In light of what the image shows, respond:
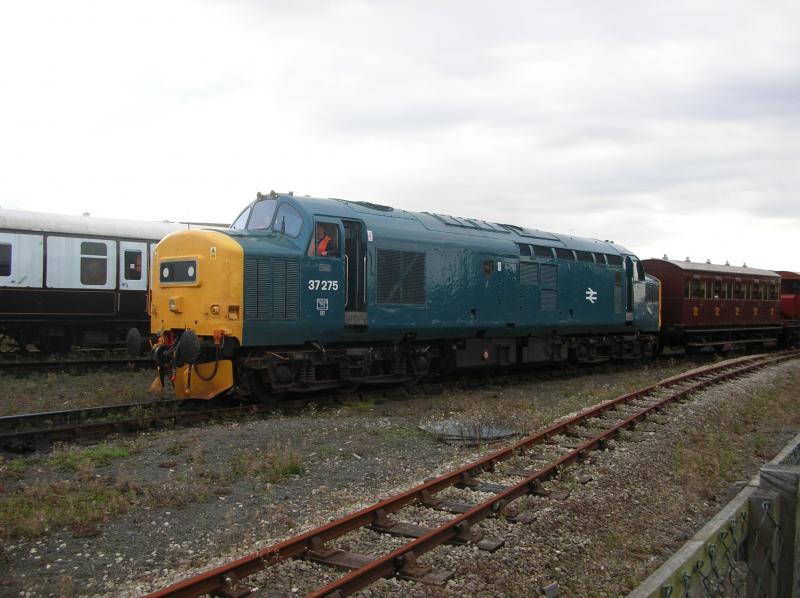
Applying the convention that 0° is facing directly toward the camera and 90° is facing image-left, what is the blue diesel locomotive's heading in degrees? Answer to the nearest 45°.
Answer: approximately 45°

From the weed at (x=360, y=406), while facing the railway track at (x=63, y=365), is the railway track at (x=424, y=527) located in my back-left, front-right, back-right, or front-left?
back-left

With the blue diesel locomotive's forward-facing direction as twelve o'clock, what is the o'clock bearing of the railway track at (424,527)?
The railway track is roughly at 10 o'clock from the blue diesel locomotive.

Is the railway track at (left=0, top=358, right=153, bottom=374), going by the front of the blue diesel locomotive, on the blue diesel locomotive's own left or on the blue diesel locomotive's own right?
on the blue diesel locomotive's own right
